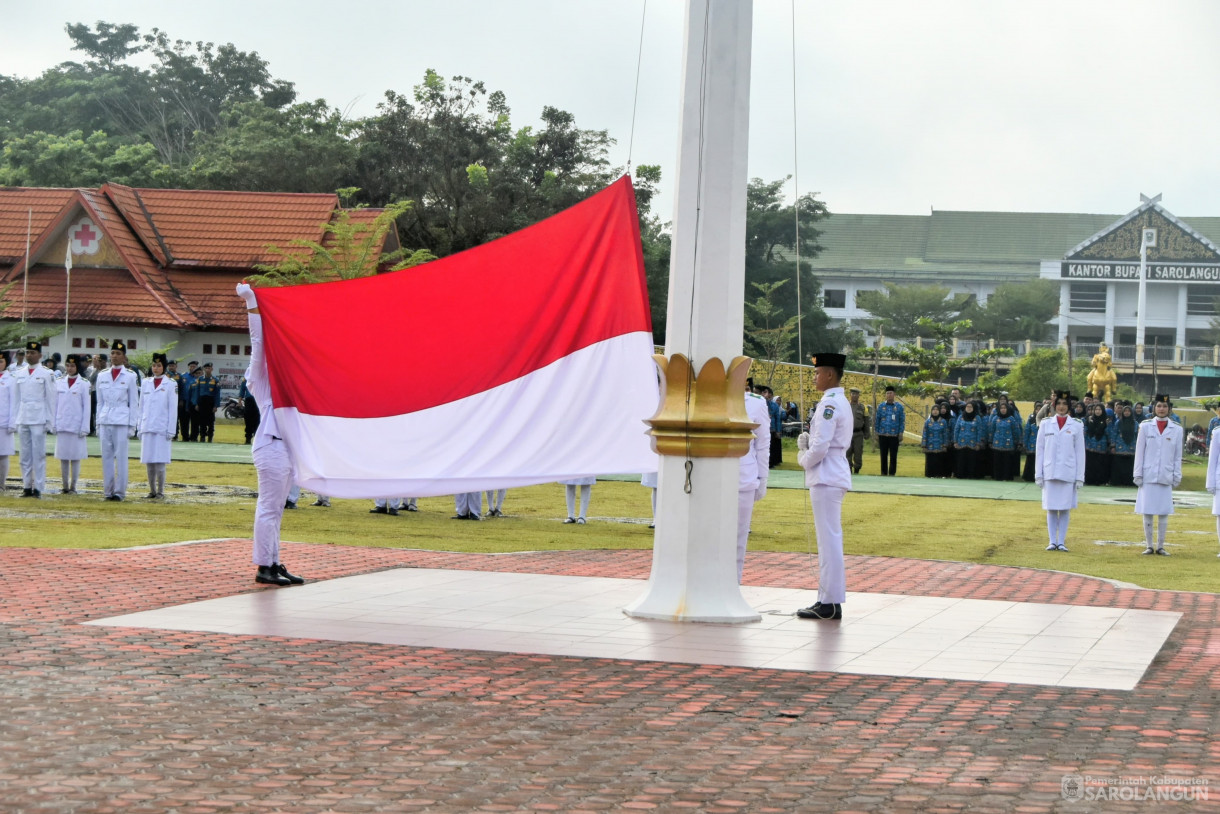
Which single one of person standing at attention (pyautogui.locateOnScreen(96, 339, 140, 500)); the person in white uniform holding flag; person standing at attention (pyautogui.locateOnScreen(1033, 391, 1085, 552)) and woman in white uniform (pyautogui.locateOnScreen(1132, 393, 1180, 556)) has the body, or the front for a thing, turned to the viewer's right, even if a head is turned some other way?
the person in white uniform holding flag

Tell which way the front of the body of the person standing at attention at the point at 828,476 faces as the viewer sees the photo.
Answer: to the viewer's left

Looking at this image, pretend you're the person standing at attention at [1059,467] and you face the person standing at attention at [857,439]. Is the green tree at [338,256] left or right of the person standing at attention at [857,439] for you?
left

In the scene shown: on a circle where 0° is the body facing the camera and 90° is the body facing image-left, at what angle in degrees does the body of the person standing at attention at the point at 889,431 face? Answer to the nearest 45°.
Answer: approximately 0°

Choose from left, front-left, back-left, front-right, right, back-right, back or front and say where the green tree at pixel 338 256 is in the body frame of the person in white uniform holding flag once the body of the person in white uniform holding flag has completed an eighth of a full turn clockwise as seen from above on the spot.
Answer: back-left

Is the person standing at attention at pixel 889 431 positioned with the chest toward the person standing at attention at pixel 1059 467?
yes

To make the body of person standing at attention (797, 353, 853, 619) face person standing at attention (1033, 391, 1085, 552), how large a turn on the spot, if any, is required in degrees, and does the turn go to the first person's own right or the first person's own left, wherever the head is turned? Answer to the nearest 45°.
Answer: approximately 90° to the first person's own right

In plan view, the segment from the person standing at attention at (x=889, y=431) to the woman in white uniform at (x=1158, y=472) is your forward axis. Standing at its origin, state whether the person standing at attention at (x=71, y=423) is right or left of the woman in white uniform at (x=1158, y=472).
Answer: right

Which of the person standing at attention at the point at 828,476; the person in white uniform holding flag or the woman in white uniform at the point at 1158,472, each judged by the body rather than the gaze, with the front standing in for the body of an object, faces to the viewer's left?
the person standing at attention

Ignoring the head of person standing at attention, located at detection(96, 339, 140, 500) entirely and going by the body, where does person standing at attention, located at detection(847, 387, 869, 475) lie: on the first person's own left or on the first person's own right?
on the first person's own left

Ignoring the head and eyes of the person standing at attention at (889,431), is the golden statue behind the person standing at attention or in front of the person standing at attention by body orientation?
behind
